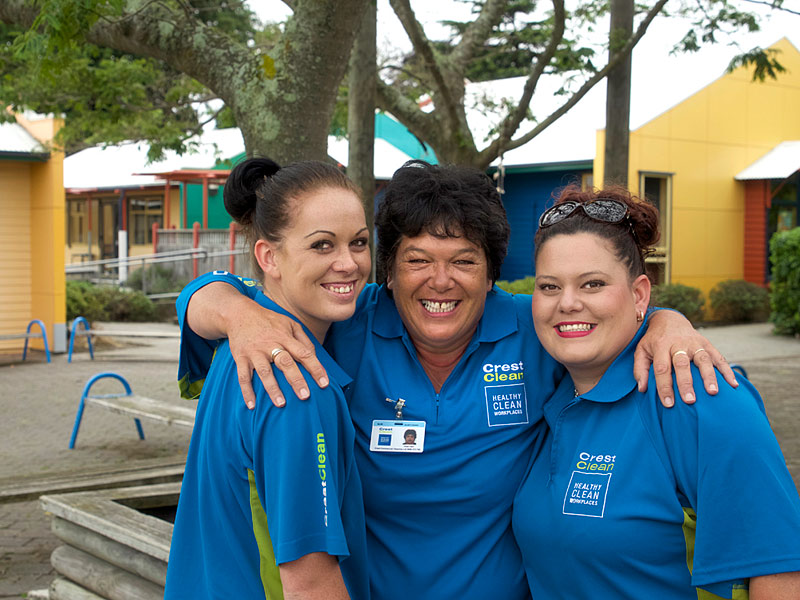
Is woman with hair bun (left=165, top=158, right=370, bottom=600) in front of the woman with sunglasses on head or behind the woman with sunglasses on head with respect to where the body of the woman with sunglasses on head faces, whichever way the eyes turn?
in front

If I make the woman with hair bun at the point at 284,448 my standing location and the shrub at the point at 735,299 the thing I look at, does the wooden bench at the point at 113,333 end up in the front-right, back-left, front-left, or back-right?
front-left

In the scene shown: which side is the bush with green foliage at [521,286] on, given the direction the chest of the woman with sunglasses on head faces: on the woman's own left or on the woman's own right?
on the woman's own right

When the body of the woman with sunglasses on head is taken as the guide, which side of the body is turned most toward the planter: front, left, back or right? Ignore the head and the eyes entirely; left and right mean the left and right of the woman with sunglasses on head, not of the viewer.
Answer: right

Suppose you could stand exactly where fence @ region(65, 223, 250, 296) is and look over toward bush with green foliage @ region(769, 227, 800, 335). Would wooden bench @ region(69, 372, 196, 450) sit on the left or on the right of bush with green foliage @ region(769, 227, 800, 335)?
right

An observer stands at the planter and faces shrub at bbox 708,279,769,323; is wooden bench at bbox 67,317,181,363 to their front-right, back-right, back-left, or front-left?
front-left

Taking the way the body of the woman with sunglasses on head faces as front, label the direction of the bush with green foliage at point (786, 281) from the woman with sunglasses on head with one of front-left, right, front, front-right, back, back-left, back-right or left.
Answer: back-right

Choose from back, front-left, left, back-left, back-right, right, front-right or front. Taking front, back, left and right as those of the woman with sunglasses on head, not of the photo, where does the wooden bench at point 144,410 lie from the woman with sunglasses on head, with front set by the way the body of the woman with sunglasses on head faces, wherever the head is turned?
right

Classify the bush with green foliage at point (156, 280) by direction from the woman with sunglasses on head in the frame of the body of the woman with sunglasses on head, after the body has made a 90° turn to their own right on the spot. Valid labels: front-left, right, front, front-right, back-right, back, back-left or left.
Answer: front

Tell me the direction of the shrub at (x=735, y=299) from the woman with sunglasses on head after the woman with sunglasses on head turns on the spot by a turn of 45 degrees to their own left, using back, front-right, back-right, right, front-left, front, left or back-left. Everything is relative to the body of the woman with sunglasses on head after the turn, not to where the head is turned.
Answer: back

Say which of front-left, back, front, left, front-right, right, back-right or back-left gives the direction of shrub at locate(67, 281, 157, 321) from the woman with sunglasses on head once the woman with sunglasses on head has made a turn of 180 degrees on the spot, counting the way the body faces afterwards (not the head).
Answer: left
